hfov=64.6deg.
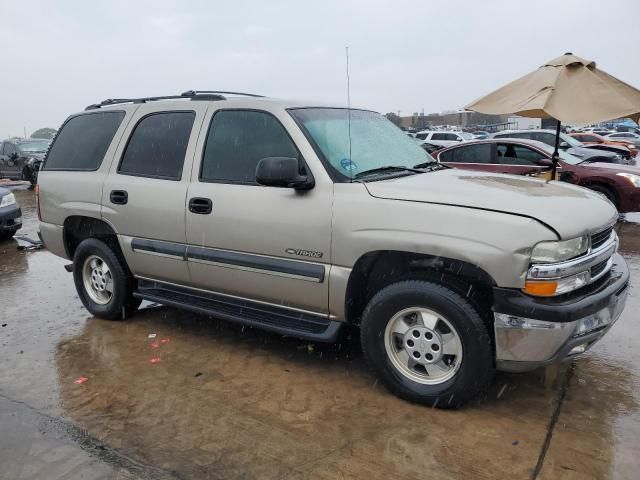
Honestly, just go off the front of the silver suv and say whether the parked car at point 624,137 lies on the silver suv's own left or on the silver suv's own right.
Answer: on the silver suv's own left

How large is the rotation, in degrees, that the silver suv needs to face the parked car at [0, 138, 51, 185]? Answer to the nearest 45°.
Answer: approximately 180°

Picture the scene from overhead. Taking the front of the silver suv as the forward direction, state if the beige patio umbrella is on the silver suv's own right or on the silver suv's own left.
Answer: on the silver suv's own left

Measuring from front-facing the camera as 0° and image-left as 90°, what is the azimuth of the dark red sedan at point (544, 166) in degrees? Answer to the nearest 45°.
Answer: approximately 315°

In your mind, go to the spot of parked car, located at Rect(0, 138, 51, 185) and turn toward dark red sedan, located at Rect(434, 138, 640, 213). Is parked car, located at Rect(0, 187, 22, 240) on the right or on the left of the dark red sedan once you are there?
right

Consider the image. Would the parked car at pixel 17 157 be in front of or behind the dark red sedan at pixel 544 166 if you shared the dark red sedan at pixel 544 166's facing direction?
behind

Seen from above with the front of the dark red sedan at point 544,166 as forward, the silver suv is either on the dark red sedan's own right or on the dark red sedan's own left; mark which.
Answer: on the dark red sedan's own right

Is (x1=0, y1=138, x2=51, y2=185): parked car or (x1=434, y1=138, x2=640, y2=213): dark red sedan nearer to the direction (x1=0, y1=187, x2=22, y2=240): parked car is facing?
the dark red sedan
